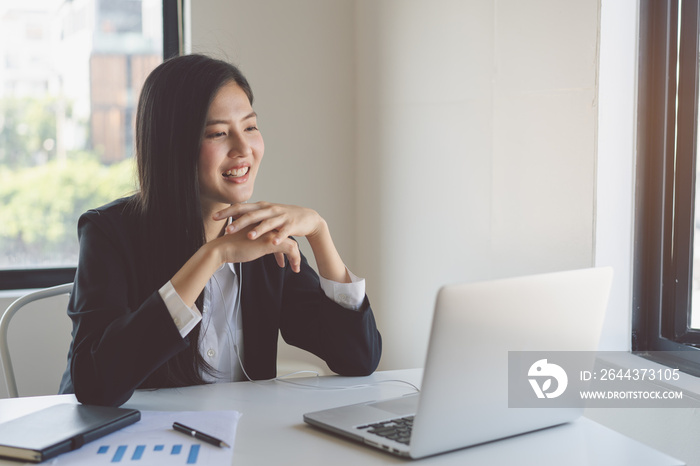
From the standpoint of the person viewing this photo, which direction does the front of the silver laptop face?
facing away from the viewer and to the left of the viewer

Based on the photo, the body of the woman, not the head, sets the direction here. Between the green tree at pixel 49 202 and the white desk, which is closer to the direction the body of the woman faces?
the white desk

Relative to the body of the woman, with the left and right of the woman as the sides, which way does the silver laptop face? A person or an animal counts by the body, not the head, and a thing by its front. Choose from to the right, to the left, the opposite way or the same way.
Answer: the opposite way
